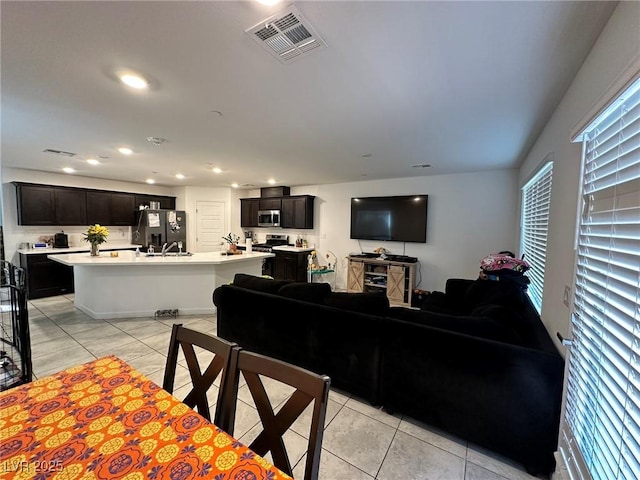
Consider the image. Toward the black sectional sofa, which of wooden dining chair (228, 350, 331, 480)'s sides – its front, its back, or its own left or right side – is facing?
back

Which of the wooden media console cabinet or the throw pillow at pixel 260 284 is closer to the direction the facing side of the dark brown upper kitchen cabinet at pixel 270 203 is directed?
the throw pillow

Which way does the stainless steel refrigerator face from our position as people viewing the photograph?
facing the viewer and to the right of the viewer

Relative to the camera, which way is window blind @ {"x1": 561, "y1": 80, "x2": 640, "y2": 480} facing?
to the viewer's left

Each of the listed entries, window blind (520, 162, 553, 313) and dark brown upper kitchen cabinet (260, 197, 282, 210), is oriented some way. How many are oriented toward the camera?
1

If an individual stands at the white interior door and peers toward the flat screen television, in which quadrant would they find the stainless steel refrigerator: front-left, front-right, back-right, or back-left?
back-right

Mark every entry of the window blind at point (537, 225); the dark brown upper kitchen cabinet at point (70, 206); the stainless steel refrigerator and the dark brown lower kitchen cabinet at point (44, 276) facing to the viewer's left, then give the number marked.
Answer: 1

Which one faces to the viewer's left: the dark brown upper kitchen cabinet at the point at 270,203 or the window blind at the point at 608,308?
the window blind

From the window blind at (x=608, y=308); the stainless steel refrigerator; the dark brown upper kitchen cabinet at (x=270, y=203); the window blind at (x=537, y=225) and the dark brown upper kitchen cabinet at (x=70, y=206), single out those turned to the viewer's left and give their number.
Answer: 2

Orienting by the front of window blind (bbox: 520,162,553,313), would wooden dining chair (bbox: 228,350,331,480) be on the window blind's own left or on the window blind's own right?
on the window blind's own left

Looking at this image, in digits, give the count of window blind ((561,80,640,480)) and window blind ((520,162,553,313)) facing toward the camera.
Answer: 0

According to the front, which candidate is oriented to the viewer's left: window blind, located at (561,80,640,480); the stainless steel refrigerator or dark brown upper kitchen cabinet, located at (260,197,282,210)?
the window blind

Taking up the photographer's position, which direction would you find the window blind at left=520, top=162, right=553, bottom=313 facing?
facing to the left of the viewer

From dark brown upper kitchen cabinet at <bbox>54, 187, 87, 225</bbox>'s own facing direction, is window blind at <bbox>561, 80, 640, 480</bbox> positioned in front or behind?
in front
